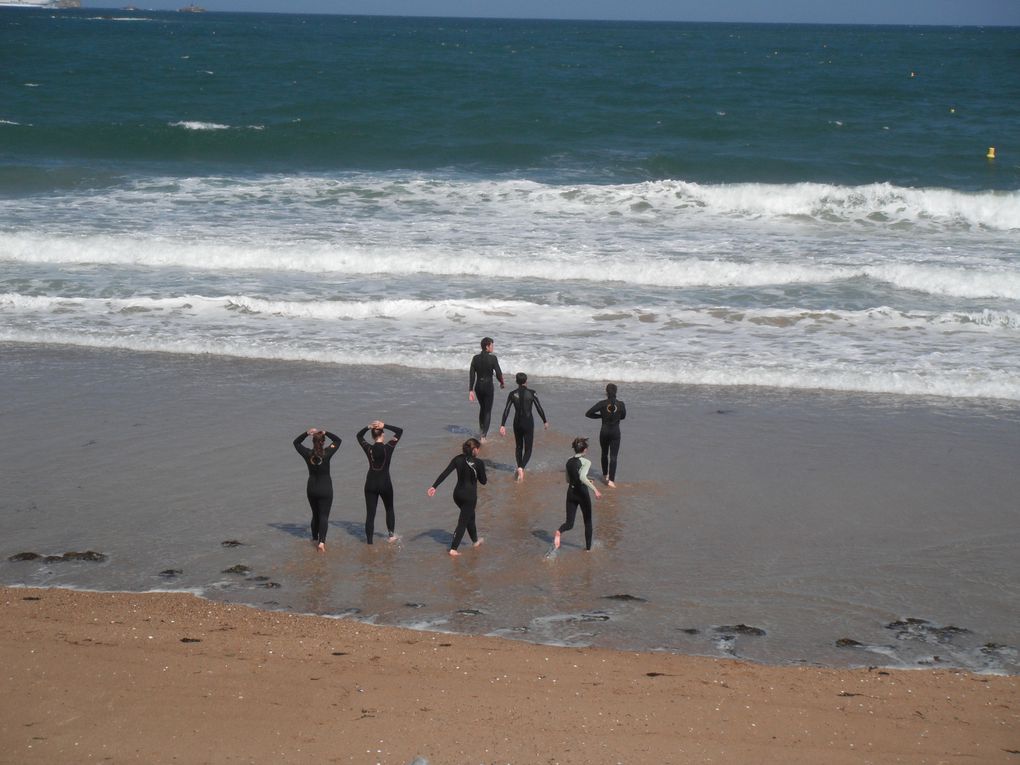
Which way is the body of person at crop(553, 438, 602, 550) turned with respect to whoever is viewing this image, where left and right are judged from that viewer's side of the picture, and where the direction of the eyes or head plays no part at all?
facing away from the viewer and to the right of the viewer

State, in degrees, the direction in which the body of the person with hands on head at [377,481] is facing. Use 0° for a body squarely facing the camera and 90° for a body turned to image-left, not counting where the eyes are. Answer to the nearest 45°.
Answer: approximately 180°

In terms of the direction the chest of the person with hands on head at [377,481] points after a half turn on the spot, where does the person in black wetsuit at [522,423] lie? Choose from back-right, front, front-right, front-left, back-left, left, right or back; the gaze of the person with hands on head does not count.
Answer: back-left

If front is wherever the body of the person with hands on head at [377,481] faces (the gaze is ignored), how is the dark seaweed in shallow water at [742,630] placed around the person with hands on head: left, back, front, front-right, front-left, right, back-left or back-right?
back-right

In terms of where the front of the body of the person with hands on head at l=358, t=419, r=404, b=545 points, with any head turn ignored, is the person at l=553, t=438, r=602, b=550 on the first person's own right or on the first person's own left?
on the first person's own right

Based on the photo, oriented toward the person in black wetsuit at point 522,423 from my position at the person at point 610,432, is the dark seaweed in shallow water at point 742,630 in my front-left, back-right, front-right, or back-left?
back-left

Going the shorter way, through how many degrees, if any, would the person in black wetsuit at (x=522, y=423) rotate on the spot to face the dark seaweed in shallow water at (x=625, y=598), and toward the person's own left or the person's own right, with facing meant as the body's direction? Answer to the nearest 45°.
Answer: approximately 180°

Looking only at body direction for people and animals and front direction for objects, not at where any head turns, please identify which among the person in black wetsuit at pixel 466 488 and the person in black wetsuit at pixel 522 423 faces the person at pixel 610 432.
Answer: the person in black wetsuit at pixel 466 488

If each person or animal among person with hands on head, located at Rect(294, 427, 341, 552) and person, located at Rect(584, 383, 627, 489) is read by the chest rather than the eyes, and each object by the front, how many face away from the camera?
2

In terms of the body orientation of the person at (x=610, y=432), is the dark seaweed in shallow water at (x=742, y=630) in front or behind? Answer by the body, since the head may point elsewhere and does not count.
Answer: behind

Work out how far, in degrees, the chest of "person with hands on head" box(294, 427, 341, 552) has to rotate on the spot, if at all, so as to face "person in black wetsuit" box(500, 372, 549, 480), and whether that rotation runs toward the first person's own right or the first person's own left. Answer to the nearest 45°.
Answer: approximately 45° to the first person's own right

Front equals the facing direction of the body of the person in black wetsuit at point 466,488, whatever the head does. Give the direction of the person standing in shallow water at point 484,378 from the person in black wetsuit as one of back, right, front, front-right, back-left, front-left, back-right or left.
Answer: front-left

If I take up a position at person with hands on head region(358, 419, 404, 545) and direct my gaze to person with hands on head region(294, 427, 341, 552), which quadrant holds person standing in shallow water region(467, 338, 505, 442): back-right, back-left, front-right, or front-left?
back-right
